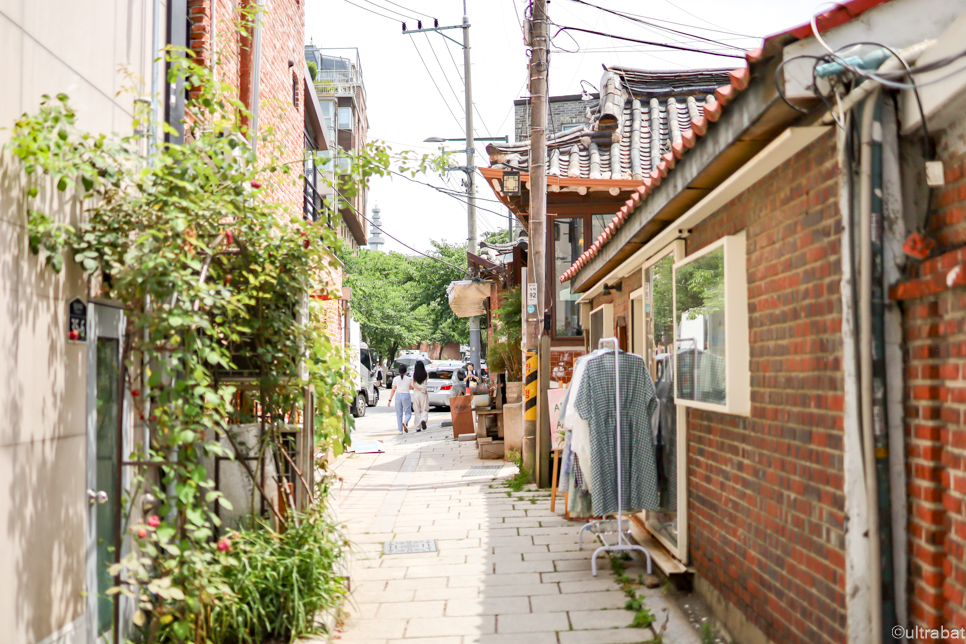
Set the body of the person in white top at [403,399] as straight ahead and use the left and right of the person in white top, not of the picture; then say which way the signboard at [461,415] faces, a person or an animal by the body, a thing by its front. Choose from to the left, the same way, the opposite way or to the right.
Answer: the opposite way

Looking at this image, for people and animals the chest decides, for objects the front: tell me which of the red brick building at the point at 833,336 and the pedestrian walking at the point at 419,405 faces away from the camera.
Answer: the pedestrian walking

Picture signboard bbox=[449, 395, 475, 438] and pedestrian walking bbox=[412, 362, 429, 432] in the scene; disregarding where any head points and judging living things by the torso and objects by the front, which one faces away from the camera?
the pedestrian walking

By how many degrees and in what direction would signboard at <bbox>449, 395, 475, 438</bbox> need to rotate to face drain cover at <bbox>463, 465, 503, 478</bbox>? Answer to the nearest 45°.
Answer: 0° — it already faces it

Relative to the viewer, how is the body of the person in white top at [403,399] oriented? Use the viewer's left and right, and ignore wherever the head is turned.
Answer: facing away from the viewer

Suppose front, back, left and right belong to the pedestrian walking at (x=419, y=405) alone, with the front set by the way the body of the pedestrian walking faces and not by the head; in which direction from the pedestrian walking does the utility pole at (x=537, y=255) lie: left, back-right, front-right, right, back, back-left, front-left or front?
back

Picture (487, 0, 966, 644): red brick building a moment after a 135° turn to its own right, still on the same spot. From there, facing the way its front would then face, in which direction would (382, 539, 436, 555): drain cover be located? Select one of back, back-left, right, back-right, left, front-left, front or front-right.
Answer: left

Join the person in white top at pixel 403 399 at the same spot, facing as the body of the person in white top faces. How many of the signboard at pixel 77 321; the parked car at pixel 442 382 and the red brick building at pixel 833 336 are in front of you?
1

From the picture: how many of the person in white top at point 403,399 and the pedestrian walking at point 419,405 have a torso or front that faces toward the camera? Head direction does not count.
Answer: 0

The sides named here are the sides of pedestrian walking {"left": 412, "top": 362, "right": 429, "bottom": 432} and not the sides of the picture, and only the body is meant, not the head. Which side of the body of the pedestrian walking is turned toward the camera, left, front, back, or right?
back

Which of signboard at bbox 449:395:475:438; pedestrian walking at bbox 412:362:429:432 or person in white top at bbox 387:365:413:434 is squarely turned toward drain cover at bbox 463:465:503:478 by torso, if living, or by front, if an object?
the signboard

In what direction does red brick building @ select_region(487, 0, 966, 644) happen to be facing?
to the viewer's left

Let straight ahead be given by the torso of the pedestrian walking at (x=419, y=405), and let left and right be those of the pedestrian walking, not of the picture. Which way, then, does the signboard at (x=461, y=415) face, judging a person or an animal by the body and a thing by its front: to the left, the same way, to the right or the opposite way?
the opposite way

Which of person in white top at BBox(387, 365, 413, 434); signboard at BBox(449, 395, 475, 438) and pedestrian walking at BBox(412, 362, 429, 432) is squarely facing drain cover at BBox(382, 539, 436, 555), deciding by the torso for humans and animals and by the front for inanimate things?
the signboard

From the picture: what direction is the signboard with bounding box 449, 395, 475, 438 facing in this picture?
toward the camera

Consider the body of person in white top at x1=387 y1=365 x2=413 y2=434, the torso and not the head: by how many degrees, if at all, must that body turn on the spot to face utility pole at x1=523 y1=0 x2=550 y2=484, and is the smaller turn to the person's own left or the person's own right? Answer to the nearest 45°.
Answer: approximately 180°

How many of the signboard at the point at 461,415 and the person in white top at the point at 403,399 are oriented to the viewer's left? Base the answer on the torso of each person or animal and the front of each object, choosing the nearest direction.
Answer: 0
